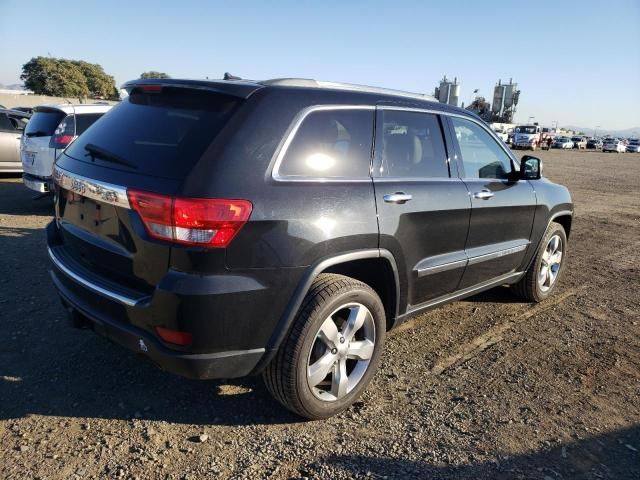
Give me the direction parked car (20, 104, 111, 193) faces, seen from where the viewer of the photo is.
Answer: facing away from the viewer and to the right of the viewer

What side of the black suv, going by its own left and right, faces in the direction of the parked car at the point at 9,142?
left

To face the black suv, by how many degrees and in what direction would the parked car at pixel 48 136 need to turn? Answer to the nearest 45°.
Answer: approximately 135° to its right

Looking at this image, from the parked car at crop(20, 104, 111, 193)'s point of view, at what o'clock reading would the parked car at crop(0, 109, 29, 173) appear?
the parked car at crop(0, 109, 29, 173) is roughly at 10 o'clock from the parked car at crop(20, 104, 111, 193).

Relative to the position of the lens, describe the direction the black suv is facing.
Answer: facing away from the viewer and to the right of the viewer

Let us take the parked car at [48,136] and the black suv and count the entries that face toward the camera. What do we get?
0

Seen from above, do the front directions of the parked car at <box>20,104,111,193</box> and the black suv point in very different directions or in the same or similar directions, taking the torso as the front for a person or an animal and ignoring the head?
same or similar directions
